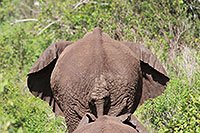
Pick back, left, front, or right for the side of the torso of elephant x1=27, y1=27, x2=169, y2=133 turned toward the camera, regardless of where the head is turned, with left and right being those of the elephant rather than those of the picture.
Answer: back
